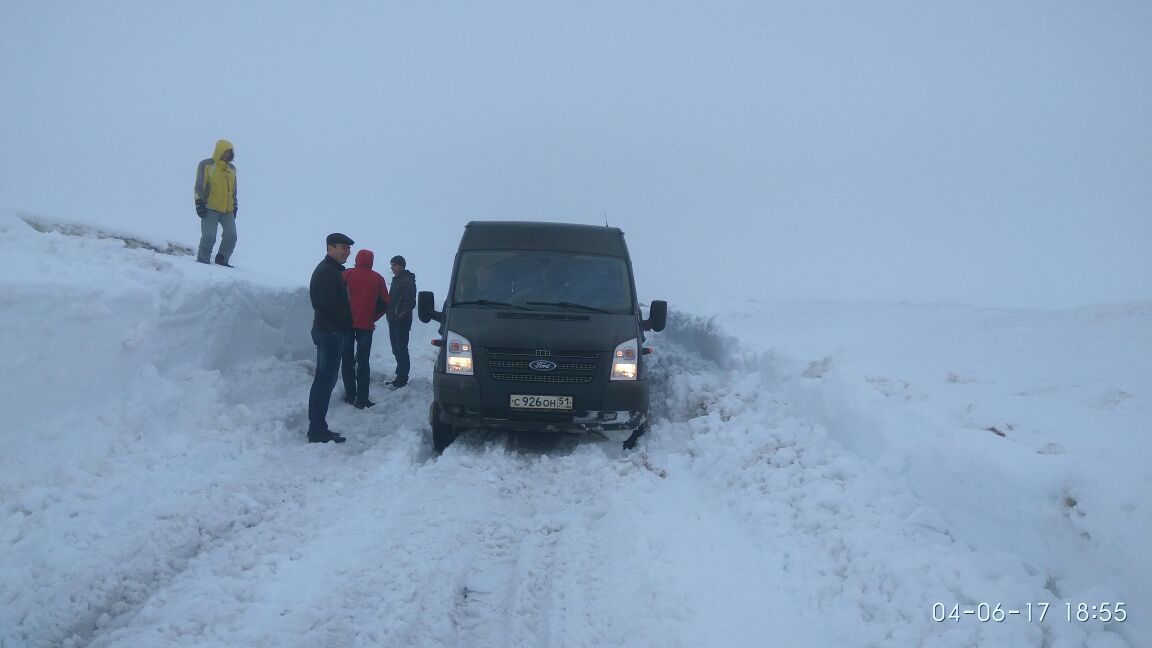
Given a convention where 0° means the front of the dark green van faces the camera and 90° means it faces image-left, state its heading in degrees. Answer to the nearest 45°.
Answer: approximately 0°

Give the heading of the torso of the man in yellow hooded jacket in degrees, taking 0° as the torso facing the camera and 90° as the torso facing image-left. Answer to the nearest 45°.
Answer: approximately 315°

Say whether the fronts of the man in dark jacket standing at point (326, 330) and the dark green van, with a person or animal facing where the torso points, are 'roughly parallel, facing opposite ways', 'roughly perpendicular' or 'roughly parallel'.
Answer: roughly perpendicular

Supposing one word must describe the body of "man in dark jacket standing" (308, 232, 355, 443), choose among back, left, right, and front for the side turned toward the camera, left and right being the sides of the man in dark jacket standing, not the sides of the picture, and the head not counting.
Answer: right

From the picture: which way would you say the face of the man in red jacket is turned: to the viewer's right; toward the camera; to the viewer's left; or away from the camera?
away from the camera

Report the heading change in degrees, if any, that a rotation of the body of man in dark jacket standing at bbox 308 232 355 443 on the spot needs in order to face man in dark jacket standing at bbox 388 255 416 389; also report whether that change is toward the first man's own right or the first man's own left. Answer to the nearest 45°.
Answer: approximately 90° to the first man's own left

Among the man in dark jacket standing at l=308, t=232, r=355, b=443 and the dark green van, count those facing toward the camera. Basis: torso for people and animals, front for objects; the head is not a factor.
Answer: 1
